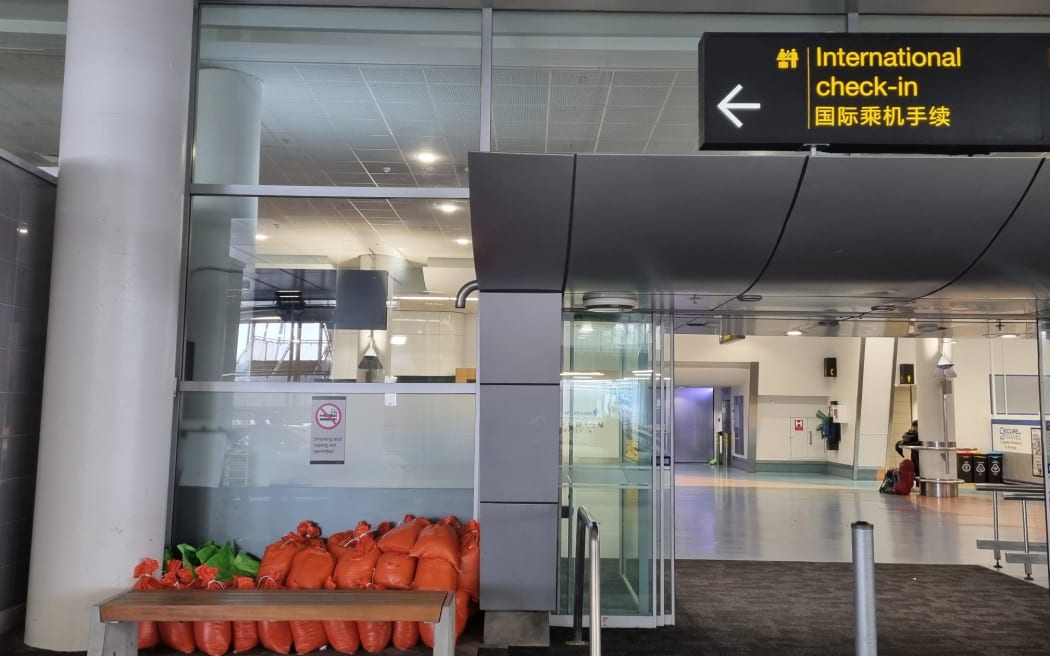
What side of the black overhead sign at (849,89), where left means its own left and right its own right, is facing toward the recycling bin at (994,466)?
back

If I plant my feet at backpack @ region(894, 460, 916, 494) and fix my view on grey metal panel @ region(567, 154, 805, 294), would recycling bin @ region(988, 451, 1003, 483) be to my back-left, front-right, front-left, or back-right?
back-left

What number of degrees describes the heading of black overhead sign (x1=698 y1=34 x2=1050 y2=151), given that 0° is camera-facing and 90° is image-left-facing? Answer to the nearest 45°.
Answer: approximately 0°

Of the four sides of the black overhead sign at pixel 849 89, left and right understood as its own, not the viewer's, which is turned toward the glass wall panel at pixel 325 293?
right

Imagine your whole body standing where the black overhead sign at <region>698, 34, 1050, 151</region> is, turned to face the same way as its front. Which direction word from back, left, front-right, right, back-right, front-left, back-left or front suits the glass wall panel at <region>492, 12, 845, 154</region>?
back-right

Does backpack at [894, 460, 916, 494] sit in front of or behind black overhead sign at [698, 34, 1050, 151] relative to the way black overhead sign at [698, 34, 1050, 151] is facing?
behind

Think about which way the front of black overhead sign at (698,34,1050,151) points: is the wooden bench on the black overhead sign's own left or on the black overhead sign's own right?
on the black overhead sign's own right

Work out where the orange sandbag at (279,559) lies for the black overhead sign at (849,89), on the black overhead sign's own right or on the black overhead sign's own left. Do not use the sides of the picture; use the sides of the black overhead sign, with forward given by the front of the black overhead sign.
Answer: on the black overhead sign's own right

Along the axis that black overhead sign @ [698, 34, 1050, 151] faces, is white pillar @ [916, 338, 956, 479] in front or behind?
behind
